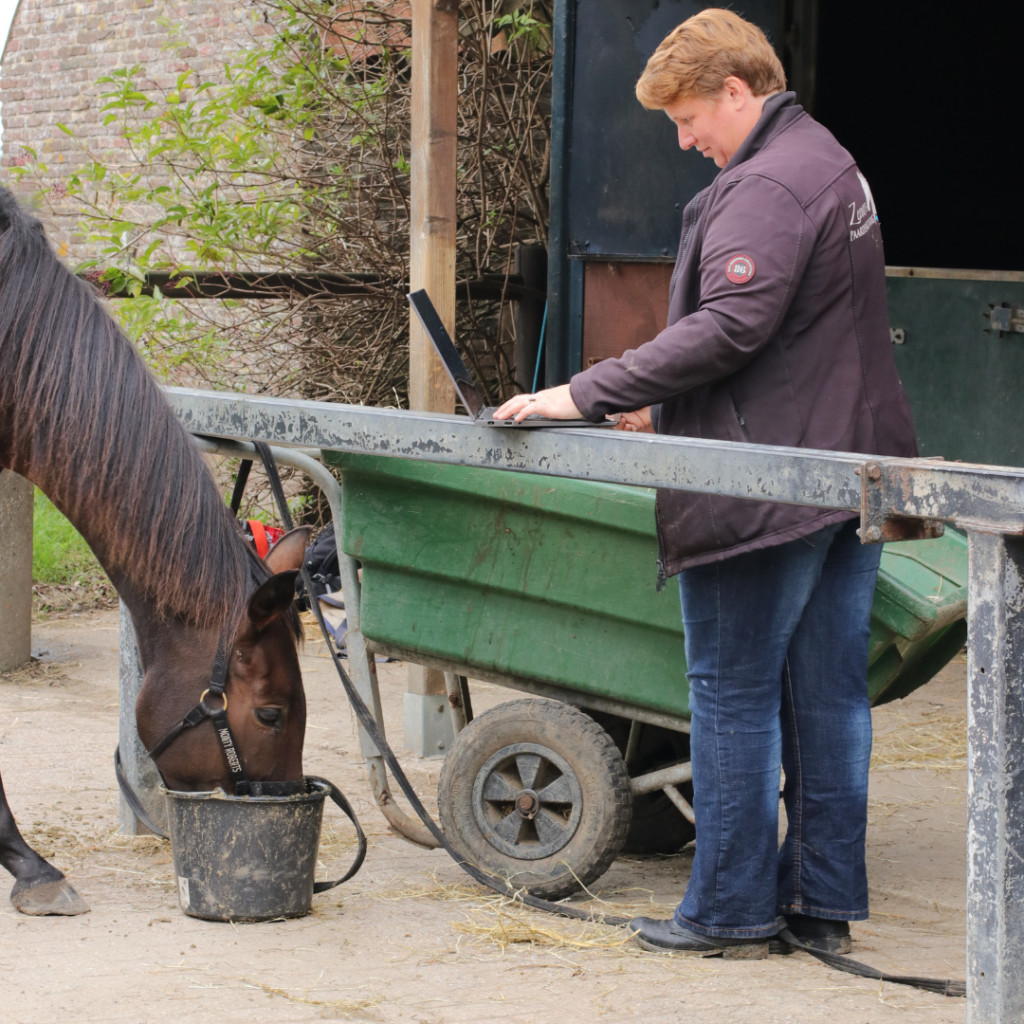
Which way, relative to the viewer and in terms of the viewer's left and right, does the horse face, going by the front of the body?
facing to the right of the viewer

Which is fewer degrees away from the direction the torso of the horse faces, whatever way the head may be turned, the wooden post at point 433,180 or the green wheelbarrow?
the green wheelbarrow

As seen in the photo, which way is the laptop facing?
to the viewer's right

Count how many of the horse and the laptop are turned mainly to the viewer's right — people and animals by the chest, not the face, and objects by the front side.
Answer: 2

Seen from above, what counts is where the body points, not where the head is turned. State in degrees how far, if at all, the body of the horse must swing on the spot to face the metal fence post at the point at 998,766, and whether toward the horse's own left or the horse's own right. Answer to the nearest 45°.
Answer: approximately 45° to the horse's own right
